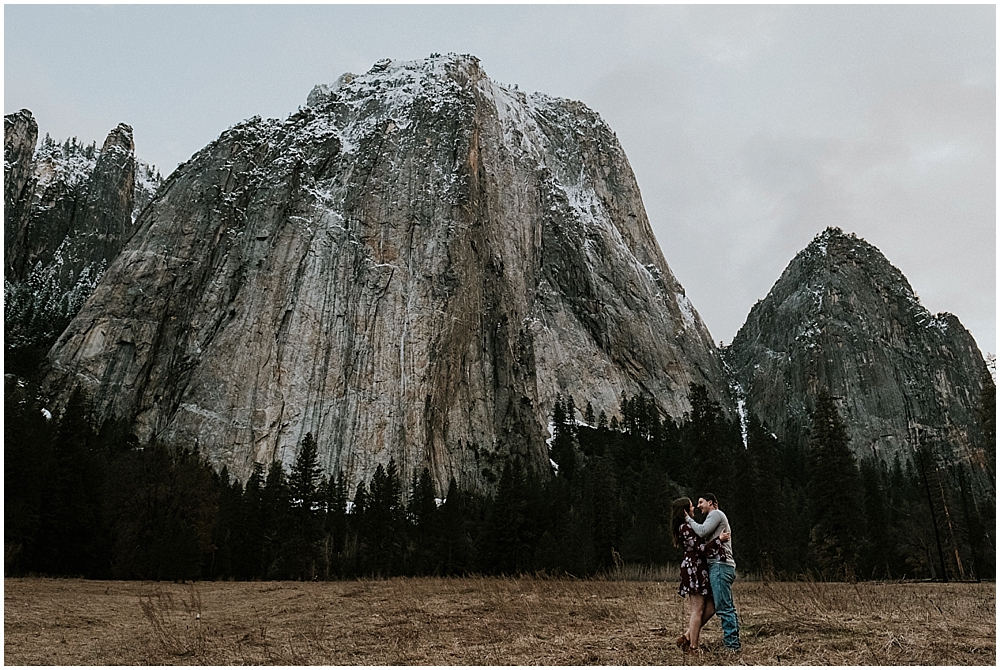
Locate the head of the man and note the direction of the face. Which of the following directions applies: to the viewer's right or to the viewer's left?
to the viewer's left

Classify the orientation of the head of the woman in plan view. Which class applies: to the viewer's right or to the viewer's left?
to the viewer's right

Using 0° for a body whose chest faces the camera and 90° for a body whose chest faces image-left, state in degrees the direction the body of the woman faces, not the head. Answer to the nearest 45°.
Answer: approximately 270°

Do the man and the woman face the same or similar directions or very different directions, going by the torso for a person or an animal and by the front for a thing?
very different directions

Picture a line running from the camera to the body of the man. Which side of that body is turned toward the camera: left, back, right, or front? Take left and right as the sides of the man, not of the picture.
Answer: left

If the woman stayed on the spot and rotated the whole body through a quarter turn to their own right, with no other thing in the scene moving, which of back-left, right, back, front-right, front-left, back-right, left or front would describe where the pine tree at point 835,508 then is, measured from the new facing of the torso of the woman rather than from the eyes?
back

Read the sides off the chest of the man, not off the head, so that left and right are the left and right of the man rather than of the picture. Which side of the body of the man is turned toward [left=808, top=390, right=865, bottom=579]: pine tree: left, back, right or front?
right
